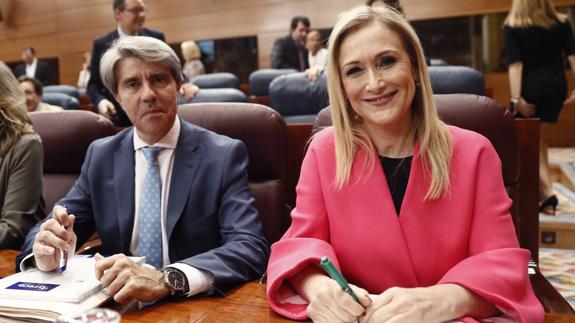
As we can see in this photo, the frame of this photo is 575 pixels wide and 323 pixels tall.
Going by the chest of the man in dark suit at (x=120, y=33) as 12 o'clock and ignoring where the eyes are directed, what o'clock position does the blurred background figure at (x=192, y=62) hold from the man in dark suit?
The blurred background figure is roughly at 8 o'clock from the man in dark suit.

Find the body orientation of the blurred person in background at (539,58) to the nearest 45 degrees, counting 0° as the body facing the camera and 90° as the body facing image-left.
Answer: approximately 180°

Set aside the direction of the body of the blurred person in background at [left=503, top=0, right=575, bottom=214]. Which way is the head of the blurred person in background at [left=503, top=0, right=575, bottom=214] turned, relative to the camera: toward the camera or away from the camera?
away from the camera

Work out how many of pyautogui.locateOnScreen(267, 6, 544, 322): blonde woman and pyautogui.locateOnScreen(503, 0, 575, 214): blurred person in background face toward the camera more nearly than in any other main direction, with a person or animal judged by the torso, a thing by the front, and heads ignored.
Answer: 1

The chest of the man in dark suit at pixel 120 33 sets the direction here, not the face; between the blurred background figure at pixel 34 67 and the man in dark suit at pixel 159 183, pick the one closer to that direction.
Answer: the man in dark suit

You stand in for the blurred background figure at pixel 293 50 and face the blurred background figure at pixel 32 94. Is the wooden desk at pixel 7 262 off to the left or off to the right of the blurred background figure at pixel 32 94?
left

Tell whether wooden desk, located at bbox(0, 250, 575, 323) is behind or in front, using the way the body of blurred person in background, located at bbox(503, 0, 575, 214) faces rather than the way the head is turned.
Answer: behind

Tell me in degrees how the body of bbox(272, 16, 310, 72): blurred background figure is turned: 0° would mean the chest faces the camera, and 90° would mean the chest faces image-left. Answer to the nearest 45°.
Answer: approximately 315°

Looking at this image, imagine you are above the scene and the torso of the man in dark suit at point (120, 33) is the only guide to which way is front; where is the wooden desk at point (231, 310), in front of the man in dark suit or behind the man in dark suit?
in front
